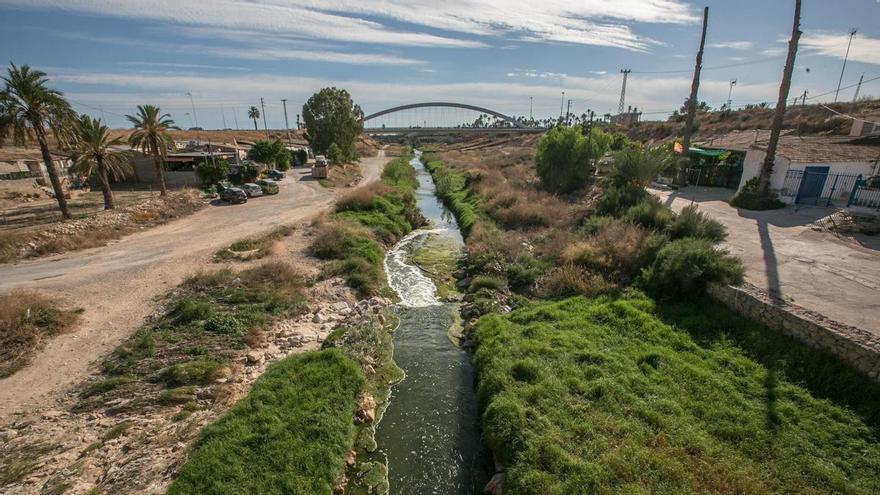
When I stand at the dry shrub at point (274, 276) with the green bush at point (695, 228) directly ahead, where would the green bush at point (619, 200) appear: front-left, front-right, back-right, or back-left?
front-left

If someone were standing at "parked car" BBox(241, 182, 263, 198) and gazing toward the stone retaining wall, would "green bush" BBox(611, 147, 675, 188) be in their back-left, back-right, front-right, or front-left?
front-left

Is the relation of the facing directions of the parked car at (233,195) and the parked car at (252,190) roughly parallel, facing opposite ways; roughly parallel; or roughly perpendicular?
roughly parallel

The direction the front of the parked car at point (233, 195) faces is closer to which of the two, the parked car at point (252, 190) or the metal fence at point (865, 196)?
the metal fence

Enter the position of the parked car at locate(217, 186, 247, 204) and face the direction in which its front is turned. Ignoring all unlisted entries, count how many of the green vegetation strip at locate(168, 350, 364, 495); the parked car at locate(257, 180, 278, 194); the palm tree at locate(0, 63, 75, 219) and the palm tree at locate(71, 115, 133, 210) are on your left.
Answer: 1

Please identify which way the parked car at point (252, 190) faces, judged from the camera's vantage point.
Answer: facing the viewer and to the right of the viewer

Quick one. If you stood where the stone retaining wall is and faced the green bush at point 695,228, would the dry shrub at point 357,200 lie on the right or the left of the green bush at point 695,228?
left

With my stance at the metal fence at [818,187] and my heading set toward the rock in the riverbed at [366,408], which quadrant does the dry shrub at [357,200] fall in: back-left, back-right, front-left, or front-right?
front-right

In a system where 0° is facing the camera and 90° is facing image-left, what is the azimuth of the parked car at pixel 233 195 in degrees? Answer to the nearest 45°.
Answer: approximately 315°

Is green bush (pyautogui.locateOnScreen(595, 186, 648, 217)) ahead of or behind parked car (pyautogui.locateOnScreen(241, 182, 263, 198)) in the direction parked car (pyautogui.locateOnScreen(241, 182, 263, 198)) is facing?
ahead
